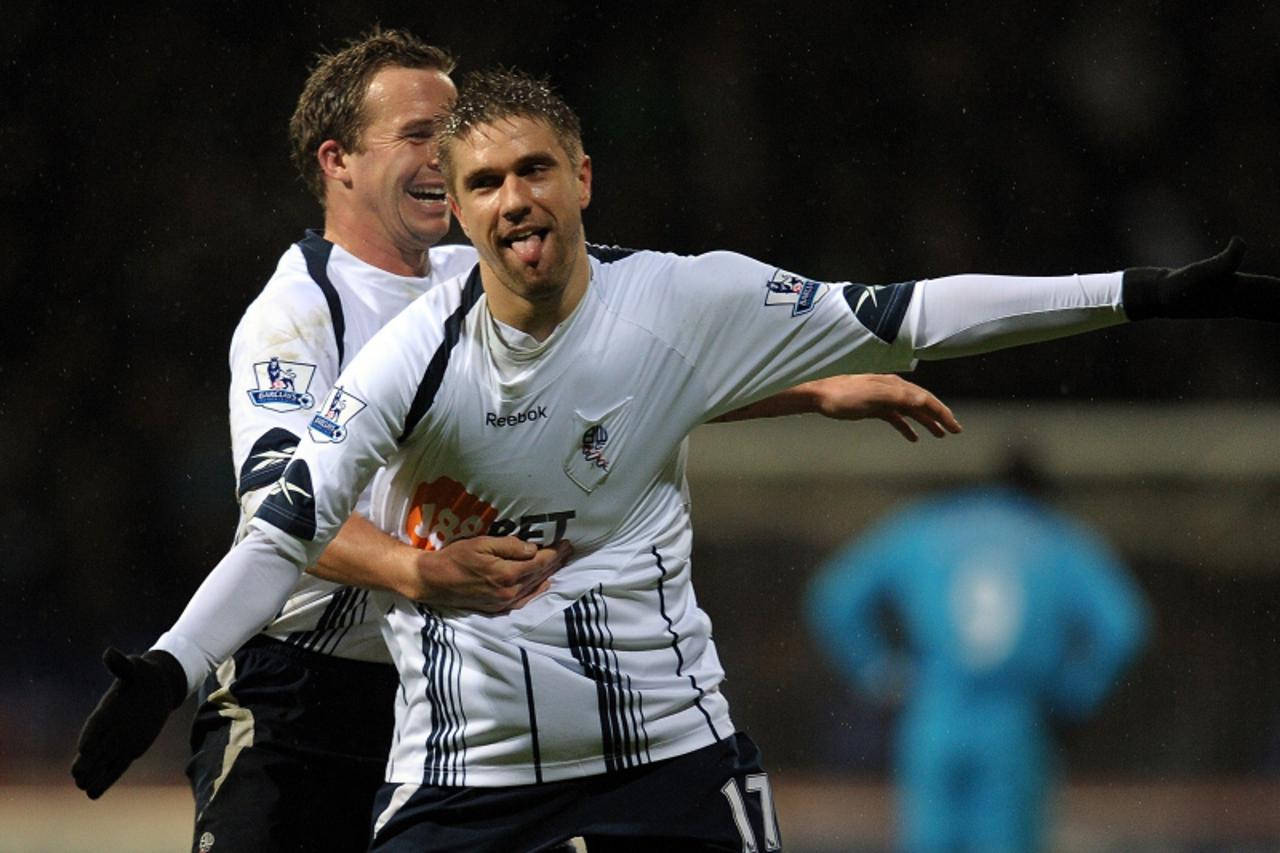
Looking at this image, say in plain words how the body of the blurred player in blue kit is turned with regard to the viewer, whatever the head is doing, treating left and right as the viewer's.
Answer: facing away from the viewer

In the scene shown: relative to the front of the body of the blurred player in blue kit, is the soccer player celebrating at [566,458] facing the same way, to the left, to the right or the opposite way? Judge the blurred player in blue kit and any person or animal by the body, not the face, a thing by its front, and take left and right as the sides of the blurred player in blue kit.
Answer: the opposite way

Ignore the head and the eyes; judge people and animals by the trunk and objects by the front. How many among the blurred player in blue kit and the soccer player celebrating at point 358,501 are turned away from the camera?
1

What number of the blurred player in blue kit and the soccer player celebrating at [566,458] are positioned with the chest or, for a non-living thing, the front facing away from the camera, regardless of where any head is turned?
1

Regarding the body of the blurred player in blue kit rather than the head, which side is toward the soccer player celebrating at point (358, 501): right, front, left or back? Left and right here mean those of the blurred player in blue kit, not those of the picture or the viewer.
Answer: back

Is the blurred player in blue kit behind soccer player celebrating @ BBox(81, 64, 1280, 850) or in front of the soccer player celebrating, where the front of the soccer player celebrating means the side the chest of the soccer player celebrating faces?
behind

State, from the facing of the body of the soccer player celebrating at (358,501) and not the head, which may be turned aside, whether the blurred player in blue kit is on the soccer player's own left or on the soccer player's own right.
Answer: on the soccer player's own left
